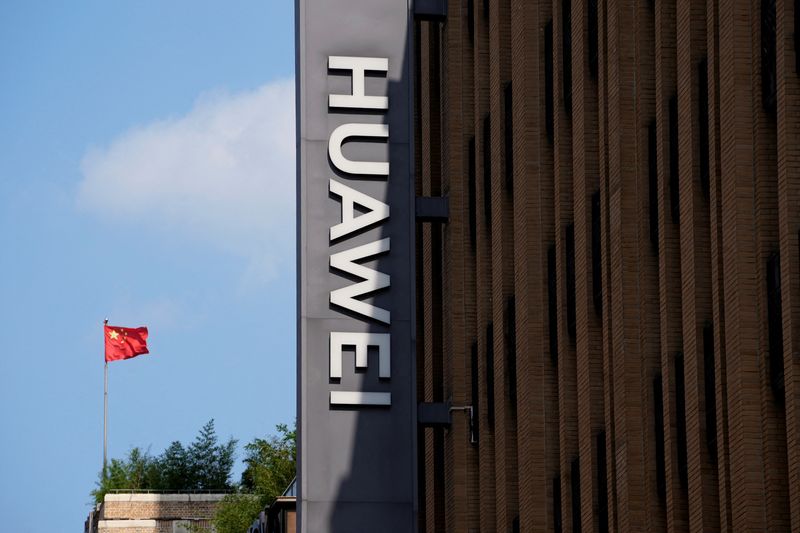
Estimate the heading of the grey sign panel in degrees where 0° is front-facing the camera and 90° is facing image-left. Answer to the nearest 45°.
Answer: approximately 0°
